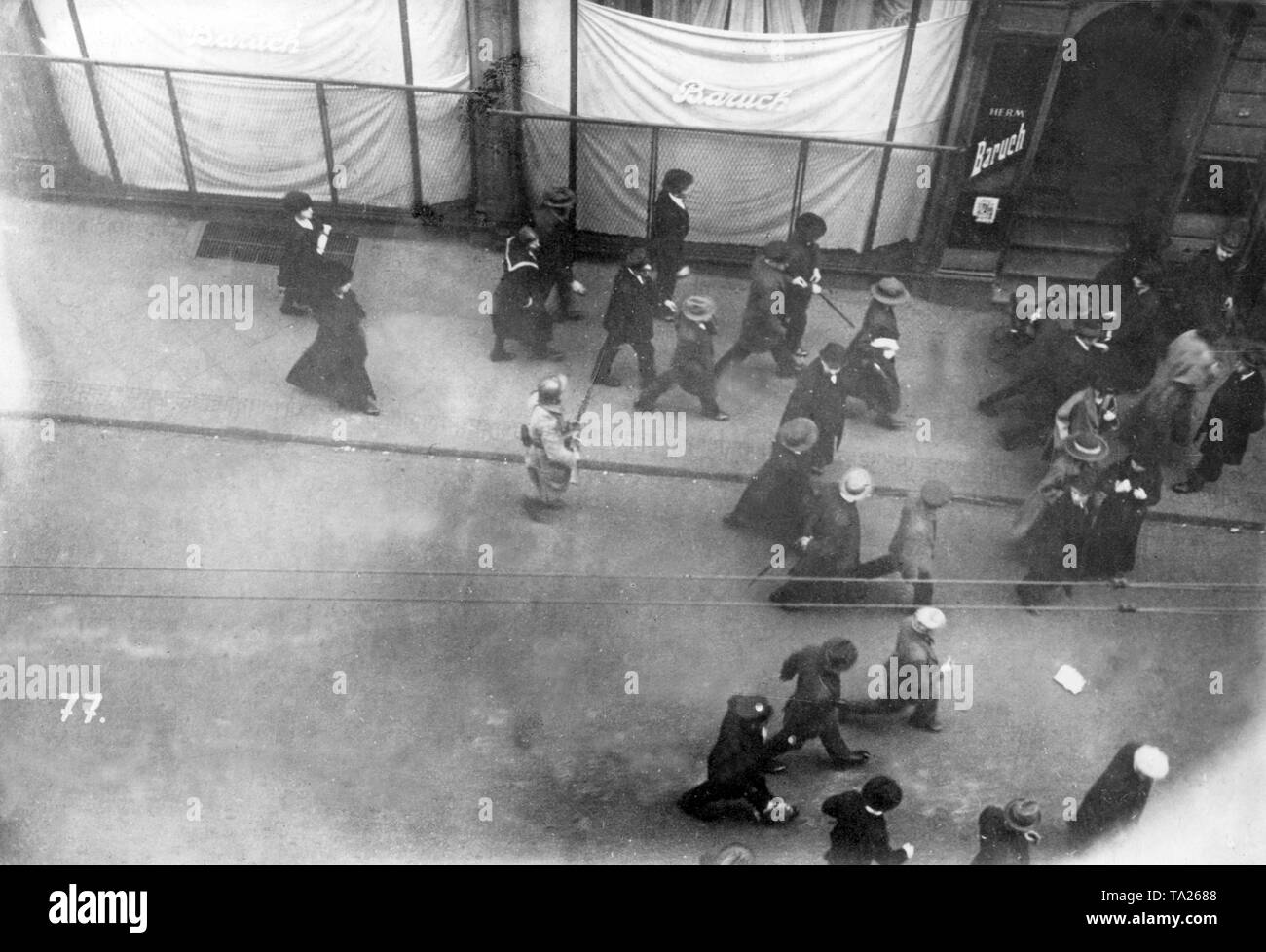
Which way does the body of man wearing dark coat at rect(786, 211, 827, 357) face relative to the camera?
to the viewer's right

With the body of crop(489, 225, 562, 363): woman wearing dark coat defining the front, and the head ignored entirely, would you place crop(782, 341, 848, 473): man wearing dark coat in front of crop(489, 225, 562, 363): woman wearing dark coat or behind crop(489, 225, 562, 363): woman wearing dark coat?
in front

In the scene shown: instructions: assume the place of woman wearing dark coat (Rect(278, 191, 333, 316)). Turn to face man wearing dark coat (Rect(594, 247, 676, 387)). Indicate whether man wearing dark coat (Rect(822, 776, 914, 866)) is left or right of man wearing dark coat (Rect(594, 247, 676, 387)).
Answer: right

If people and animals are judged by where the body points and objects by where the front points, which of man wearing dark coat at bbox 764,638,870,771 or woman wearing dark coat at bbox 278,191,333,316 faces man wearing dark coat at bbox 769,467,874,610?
woman wearing dark coat at bbox 278,191,333,316

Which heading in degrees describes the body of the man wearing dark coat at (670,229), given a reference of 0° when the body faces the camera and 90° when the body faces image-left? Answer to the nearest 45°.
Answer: approximately 270°

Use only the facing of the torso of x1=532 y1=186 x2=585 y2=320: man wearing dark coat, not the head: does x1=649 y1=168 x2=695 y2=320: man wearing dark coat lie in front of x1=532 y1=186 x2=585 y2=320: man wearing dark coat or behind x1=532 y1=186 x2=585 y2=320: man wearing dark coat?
in front

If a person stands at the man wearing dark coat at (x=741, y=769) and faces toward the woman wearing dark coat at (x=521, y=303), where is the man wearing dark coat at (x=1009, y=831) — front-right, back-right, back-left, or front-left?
back-right

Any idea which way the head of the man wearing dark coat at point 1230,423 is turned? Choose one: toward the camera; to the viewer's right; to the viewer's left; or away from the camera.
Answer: to the viewer's left

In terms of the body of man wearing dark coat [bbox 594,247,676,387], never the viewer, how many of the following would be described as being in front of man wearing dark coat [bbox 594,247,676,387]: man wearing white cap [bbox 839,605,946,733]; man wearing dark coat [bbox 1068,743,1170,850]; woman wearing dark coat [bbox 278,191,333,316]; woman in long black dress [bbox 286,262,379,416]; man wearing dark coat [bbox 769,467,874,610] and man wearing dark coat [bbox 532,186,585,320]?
3
